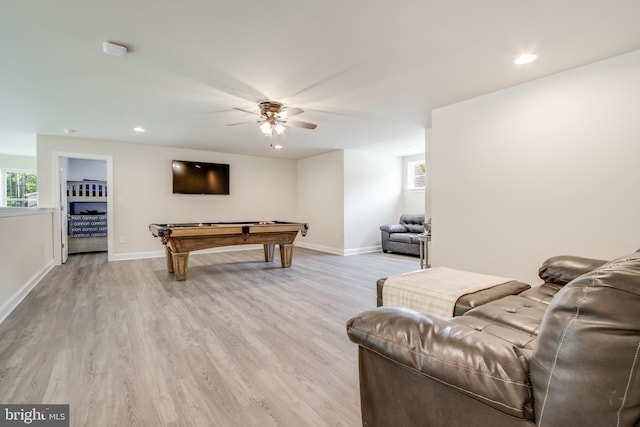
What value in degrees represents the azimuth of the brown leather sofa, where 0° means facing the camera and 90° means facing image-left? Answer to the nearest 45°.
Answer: approximately 135°

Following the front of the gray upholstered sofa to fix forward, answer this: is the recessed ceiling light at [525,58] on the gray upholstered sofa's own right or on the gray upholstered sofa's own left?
on the gray upholstered sofa's own left

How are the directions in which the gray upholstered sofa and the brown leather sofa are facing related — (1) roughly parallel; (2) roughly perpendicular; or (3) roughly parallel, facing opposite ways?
roughly perpendicular

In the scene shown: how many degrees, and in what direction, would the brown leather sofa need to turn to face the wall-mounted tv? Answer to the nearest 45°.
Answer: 0° — it already faces it

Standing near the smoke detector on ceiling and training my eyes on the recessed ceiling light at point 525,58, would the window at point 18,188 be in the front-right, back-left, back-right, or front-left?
back-left

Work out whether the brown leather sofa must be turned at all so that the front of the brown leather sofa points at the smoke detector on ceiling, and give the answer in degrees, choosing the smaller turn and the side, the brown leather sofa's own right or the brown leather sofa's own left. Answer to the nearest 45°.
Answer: approximately 45° to the brown leather sofa's own left

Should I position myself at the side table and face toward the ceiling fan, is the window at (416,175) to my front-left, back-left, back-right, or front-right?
back-right

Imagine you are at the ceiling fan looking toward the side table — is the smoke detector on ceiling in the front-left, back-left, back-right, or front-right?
back-right
